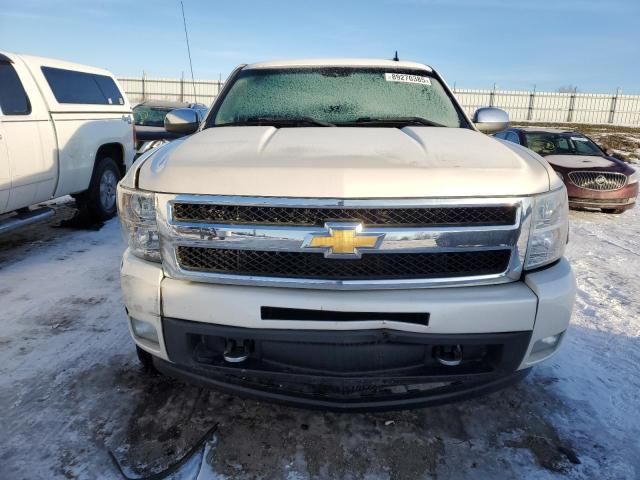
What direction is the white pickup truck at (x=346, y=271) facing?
toward the camera

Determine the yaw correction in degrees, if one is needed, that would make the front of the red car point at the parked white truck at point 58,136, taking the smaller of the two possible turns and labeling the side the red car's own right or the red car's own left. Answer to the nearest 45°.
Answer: approximately 90° to the red car's own right

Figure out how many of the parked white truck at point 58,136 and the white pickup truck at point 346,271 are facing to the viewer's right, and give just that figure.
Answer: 0

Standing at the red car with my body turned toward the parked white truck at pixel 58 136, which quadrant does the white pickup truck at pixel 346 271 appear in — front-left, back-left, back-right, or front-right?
front-left

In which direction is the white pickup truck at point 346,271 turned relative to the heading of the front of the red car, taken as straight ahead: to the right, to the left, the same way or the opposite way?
the same way

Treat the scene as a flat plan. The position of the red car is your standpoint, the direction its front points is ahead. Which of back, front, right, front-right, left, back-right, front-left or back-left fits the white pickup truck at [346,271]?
front-right

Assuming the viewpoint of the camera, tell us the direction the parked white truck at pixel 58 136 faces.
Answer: facing the viewer and to the left of the viewer

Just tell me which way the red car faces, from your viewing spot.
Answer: facing the viewer and to the right of the viewer

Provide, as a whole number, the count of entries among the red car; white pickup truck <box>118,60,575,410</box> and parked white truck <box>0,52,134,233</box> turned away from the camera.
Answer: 0

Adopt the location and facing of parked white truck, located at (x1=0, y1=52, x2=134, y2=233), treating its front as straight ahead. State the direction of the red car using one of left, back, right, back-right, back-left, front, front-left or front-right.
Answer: back-left
